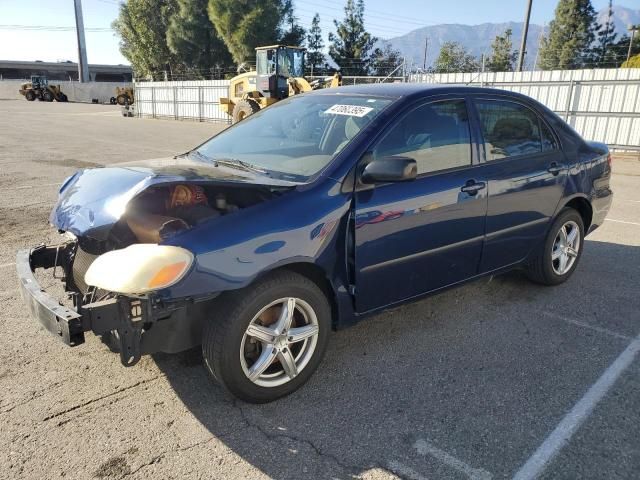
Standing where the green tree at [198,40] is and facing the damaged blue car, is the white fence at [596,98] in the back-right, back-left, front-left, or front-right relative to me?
front-left

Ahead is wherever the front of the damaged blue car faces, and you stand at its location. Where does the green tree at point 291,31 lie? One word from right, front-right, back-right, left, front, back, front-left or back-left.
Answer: back-right

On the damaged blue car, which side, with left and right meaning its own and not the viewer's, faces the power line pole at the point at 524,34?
back

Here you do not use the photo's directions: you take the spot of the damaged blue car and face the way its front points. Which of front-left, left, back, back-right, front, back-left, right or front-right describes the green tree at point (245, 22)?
back-right

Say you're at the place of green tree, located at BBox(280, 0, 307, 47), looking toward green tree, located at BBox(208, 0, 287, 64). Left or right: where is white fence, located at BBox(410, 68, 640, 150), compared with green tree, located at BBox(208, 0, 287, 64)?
left

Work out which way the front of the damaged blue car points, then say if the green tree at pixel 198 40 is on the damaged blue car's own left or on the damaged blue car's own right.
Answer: on the damaged blue car's own right

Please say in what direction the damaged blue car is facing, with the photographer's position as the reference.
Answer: facing the viewer and to the left of the viewer

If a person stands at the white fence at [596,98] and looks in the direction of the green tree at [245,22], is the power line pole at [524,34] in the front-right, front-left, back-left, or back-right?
front-right

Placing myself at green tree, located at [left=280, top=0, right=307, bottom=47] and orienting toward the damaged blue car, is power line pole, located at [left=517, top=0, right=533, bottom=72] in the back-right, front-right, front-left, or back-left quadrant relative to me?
front-left

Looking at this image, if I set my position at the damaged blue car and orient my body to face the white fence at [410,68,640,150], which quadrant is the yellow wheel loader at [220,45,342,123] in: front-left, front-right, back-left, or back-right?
front-left

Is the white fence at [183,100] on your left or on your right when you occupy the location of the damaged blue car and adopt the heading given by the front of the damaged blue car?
on your right

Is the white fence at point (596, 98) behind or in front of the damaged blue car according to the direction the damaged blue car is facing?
behind

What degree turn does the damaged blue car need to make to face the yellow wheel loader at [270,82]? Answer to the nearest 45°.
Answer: approximately 135° to its right
